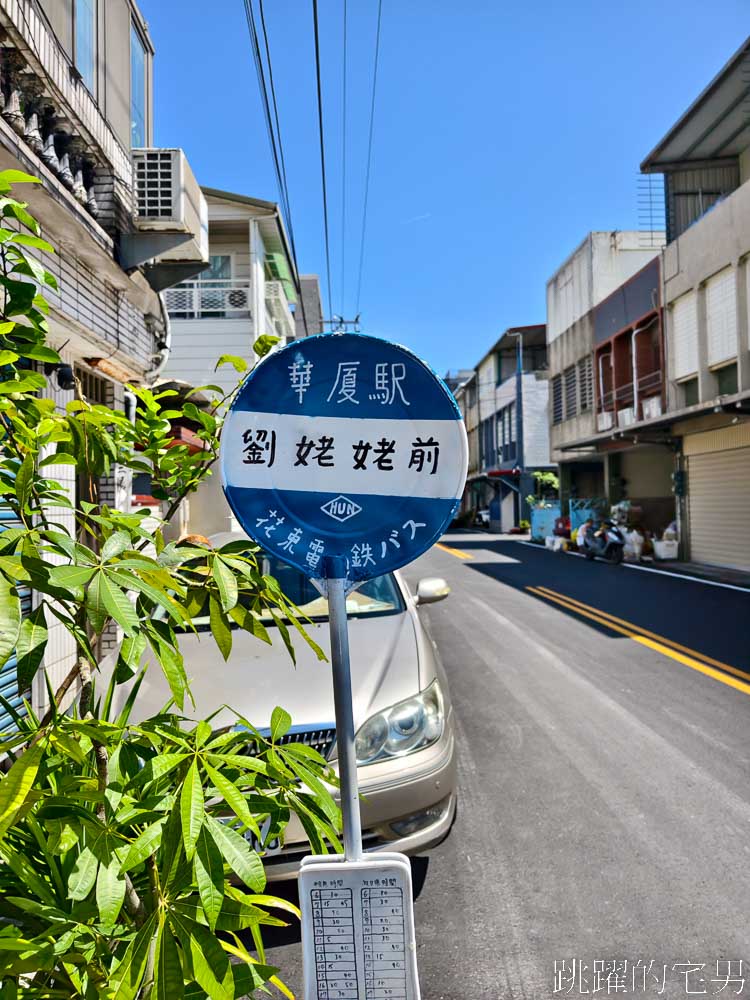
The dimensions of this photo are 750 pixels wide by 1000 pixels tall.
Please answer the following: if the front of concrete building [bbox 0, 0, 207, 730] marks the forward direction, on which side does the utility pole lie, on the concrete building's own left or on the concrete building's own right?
on the concrete building's own left

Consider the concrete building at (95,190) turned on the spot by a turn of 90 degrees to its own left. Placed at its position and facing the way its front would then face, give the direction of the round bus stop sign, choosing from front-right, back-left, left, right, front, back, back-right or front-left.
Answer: back-right

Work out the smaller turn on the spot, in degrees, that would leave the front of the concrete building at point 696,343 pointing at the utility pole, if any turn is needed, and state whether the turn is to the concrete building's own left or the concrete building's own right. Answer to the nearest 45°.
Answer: approximately 90° to the concrete building's own right

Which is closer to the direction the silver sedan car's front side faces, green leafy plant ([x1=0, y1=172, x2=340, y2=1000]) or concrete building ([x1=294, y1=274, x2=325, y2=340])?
the green leafy plant

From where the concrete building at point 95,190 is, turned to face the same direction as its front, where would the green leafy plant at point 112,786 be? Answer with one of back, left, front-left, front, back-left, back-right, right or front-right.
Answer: front-right

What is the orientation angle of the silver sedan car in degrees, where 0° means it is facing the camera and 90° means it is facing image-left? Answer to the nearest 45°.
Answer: approximately 0°

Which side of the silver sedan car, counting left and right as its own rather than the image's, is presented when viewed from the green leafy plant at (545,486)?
back

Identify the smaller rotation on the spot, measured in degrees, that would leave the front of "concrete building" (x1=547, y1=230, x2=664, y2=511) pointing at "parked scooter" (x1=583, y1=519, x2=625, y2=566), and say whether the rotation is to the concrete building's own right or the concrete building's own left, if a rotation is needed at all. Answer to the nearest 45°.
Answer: approximately 45° to the concrete building's own left

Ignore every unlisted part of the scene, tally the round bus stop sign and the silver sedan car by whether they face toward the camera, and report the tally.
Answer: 2

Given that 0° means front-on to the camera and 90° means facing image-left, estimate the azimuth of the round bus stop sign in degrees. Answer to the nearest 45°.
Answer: approximately 0°

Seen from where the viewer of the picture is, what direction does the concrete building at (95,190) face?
facing the viewer and to the right of the viewer

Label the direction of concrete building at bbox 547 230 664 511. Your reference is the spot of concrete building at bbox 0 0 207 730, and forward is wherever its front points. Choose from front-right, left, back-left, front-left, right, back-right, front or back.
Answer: left
